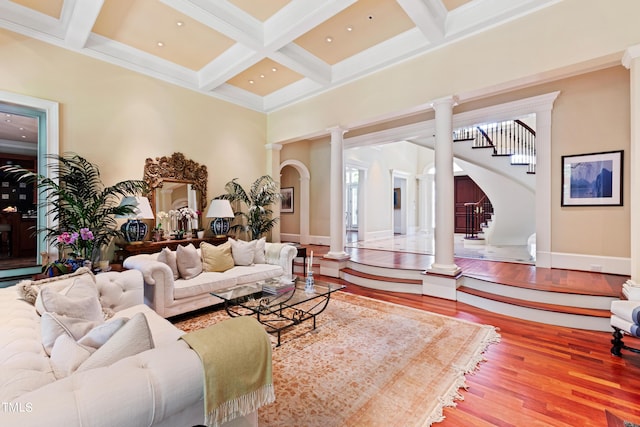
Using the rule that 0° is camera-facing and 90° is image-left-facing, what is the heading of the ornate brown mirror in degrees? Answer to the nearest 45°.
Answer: approximately 315°

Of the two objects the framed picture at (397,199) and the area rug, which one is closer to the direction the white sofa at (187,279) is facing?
the area rug

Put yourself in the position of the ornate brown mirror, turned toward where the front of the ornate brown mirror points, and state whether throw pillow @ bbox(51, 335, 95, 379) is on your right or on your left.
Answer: on your right

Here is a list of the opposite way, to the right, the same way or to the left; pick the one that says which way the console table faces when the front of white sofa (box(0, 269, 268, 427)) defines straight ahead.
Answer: to the right

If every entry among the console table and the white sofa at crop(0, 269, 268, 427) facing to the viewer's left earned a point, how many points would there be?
0

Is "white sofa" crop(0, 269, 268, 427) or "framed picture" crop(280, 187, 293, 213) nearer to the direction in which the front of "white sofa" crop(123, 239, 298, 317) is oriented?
the white sofa

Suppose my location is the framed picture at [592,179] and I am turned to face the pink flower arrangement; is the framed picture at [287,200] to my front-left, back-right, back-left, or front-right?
front-right

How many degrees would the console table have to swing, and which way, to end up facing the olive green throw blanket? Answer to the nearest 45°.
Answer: approximately 45° to its right

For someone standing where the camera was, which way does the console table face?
facing the viewer and to the right of the viewer

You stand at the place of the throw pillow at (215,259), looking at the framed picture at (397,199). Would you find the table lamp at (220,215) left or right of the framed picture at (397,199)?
left

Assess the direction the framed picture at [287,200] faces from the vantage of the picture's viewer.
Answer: facing the viewer and to the left of the viewer

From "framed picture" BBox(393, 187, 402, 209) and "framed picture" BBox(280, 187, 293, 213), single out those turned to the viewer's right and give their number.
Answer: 0

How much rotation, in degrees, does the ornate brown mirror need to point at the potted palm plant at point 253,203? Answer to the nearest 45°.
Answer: approximately 45° to its left

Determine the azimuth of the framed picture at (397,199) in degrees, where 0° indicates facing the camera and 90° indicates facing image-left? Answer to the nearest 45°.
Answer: approximately 45°

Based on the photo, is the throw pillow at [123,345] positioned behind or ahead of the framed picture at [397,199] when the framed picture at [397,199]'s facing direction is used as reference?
ahead

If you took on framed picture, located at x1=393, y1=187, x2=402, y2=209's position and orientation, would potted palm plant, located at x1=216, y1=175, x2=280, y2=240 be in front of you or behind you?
in front

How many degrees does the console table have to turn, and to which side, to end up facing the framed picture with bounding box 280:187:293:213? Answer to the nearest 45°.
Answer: approximately 90° to its left

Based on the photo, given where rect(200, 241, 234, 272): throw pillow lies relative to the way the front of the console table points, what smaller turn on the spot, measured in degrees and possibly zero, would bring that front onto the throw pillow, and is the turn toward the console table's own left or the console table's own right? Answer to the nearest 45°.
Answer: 0° — it already faces it
